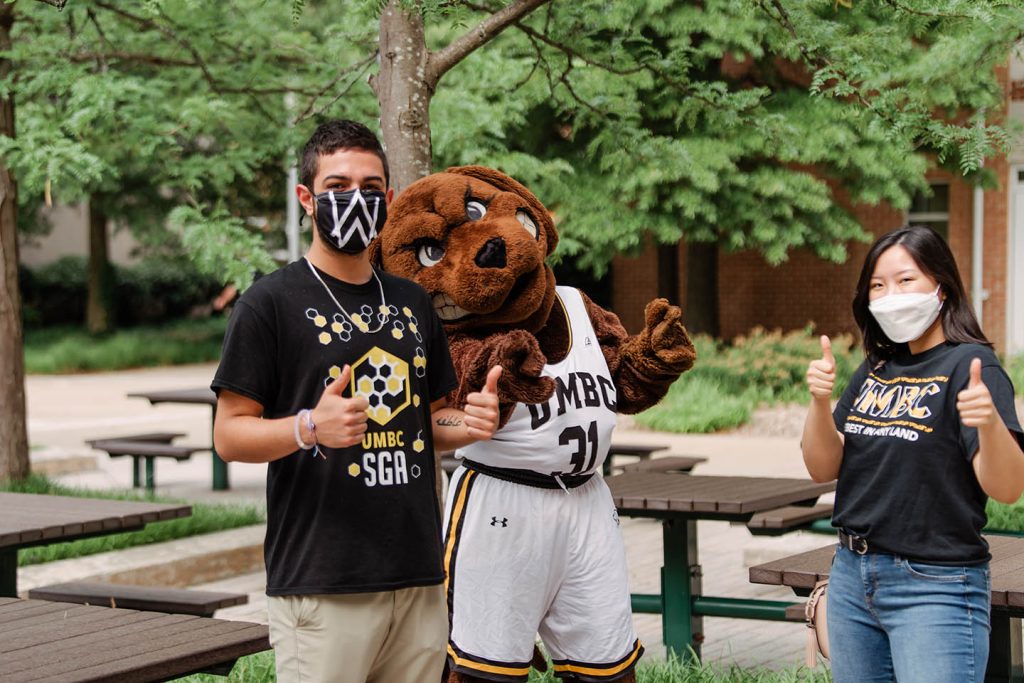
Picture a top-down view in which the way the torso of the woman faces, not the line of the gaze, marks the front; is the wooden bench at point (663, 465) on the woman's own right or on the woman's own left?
on the woman's own right

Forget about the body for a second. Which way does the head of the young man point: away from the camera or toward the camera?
toward the camera

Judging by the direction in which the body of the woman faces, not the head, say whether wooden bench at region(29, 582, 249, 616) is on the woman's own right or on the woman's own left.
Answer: on the woman's own right

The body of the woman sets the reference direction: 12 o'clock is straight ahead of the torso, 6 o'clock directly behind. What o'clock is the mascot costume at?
The mascot costume is roughly at 2 o'clock from the woman.

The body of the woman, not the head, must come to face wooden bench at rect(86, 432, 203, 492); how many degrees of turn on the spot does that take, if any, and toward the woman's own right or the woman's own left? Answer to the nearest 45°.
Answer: approximately 90° to the woman's own right

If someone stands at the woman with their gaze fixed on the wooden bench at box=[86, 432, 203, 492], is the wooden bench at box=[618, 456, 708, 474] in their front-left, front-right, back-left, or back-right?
front-right

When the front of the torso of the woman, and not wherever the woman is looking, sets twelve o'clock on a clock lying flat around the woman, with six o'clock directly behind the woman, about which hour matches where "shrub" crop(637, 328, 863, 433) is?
The shrub is roughly at 4 o'clock from the woman.

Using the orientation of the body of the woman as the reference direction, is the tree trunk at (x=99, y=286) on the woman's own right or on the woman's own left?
on the woman's own right

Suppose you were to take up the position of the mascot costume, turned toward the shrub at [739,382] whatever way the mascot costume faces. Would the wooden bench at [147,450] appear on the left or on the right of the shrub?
left

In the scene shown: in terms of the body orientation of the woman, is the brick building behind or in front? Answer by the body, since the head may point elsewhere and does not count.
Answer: behind

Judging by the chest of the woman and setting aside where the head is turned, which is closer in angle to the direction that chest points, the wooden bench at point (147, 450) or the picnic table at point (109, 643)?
the picnic table

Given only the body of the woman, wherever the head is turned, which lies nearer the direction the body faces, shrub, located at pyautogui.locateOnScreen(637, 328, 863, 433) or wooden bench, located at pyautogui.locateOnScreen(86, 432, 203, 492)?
the wooden bench

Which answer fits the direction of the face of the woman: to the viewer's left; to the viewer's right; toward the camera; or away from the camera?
toward the camera
